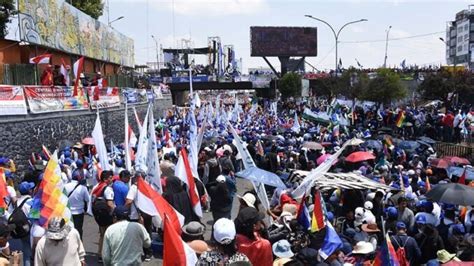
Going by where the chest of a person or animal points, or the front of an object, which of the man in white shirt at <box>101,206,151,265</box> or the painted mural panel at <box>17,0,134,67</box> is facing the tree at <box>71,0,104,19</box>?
the man in white shirt

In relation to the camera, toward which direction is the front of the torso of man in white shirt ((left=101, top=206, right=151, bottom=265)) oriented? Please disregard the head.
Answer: away from the camera

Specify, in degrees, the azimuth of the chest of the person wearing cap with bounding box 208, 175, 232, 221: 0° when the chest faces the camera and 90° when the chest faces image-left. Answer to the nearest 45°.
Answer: approximately 180°

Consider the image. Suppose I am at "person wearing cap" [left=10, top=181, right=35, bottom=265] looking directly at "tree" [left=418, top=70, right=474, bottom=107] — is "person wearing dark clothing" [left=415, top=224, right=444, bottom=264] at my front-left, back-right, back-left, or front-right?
front-right

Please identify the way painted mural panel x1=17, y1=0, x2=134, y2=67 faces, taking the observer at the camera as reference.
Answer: facing the viewer and to the right of the viewer

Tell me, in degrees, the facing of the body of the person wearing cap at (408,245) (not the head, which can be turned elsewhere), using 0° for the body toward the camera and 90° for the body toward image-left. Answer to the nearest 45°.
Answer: approximately 180°

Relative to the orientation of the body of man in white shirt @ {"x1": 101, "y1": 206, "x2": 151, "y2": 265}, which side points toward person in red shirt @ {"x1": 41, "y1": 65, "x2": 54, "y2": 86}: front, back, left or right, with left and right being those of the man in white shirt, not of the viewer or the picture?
front

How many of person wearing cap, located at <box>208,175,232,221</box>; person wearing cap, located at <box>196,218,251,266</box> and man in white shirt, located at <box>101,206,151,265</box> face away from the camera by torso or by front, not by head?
3

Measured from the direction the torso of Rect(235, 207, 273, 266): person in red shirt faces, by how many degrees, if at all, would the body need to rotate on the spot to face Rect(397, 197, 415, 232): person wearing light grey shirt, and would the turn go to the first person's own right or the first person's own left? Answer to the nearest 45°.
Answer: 0° — they already face them

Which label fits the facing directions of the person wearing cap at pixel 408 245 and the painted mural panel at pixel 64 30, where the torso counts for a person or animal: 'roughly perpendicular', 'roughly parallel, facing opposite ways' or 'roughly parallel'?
roughly perpendicular

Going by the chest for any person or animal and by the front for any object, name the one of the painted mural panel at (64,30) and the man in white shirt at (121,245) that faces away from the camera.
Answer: the man in white shirt

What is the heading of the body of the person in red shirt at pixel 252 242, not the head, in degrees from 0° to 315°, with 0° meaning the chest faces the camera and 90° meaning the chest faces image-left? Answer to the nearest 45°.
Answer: approximately 225°

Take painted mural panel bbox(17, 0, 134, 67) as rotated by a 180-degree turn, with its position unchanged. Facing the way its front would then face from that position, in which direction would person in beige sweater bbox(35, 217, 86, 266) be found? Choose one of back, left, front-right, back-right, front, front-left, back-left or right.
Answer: back-left

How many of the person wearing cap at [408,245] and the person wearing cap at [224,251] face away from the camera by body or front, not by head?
2

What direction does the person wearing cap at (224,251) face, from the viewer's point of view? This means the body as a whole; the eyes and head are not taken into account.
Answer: away from the camera

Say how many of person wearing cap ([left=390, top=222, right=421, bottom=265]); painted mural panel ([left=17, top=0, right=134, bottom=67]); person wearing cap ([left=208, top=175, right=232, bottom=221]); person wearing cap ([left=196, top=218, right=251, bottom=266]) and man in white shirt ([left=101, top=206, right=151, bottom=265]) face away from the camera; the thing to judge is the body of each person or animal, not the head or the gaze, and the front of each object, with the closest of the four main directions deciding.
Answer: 4

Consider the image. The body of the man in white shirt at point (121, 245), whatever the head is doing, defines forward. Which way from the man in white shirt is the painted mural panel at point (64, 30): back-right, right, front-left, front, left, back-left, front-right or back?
front
